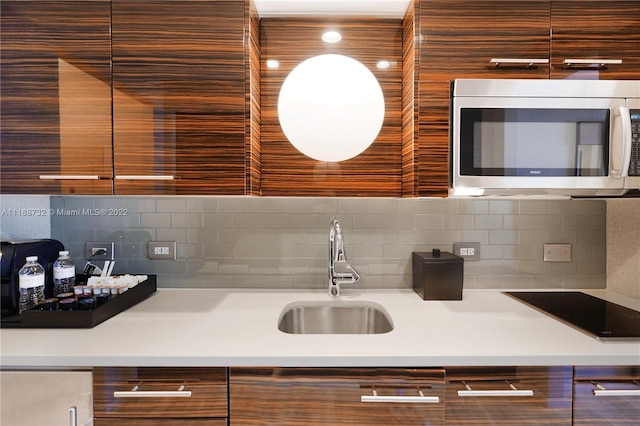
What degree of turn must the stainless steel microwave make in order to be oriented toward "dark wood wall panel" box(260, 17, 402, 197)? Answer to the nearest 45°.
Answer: approximately 90° to its right

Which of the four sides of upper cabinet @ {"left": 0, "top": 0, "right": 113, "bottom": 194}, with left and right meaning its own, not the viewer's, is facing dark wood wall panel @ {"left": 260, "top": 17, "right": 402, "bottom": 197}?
left

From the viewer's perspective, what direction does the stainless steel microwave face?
toward the camera

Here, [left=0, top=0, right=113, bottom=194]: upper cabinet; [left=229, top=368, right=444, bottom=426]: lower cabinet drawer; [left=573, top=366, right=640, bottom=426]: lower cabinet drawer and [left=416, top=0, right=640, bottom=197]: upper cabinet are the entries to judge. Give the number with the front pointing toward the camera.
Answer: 4

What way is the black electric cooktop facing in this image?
toward the camera

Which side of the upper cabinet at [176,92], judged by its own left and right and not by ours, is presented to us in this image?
front

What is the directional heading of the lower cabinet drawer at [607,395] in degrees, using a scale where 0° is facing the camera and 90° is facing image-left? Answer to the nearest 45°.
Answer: approximately 0°

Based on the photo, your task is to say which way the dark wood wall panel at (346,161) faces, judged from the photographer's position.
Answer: facing the viewer

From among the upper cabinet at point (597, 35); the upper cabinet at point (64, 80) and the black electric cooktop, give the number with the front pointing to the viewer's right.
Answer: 0
